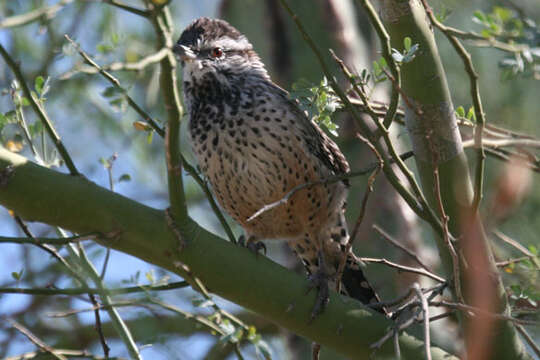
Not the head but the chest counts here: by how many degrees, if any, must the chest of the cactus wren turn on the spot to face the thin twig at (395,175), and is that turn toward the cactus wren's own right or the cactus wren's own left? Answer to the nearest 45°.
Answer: approximately 90° to the cactus wren's own left

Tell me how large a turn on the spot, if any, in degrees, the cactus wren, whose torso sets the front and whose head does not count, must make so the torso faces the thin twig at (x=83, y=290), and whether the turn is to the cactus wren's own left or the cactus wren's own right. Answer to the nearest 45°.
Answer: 0° — it already faces it

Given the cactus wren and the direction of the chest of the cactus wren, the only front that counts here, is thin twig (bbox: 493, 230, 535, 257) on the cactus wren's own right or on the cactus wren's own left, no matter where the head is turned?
on the cactus wren's own left

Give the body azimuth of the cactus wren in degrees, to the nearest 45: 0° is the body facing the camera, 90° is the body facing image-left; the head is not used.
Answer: approximately 45°

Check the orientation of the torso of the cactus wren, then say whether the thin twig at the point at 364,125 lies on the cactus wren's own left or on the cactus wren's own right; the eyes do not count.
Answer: on the cactus wren's own left

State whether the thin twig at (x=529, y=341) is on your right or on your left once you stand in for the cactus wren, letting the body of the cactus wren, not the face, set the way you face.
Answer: on your left

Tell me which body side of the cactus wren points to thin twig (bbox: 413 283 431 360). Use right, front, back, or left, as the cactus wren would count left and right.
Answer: left
